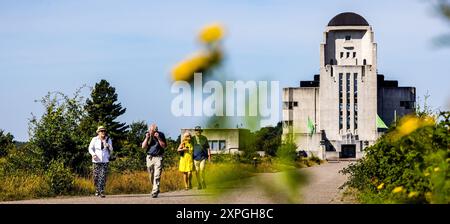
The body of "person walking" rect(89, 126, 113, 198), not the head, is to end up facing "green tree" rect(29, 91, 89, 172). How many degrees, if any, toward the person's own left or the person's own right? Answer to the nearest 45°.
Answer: approximately 180°

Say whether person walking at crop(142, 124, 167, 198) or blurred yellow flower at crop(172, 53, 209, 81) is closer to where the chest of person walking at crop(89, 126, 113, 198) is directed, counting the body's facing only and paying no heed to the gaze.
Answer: the blurred yellow flower

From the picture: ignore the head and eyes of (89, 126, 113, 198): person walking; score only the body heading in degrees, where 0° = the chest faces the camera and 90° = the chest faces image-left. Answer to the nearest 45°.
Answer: approximately 0°

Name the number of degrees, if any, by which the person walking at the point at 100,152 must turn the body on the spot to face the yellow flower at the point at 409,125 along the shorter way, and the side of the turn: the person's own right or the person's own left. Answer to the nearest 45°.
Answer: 0° — they already face it

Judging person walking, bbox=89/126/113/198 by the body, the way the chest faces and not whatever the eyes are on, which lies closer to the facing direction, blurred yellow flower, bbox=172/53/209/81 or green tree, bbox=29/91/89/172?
the blurred yellow flower

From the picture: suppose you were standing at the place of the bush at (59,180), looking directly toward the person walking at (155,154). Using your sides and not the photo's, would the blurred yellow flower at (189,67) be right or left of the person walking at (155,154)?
right

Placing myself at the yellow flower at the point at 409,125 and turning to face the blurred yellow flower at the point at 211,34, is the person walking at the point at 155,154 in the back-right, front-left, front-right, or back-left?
back-right

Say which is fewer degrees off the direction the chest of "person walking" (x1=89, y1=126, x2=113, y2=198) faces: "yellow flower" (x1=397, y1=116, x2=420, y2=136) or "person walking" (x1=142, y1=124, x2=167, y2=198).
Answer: the yellow flower

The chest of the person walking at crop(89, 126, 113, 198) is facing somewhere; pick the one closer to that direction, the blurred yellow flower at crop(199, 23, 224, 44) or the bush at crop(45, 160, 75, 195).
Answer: the blurred yellow flower

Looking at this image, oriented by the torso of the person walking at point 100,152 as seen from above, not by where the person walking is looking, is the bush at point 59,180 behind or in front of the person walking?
behind

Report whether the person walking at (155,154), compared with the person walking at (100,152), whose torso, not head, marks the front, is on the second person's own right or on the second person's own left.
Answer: on the second person's own left

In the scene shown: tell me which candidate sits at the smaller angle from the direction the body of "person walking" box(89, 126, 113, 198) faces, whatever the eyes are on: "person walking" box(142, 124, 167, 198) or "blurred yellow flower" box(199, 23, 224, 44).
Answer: the blurred yellow flower

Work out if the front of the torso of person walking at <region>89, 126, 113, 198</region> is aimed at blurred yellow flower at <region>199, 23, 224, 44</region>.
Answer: yes
